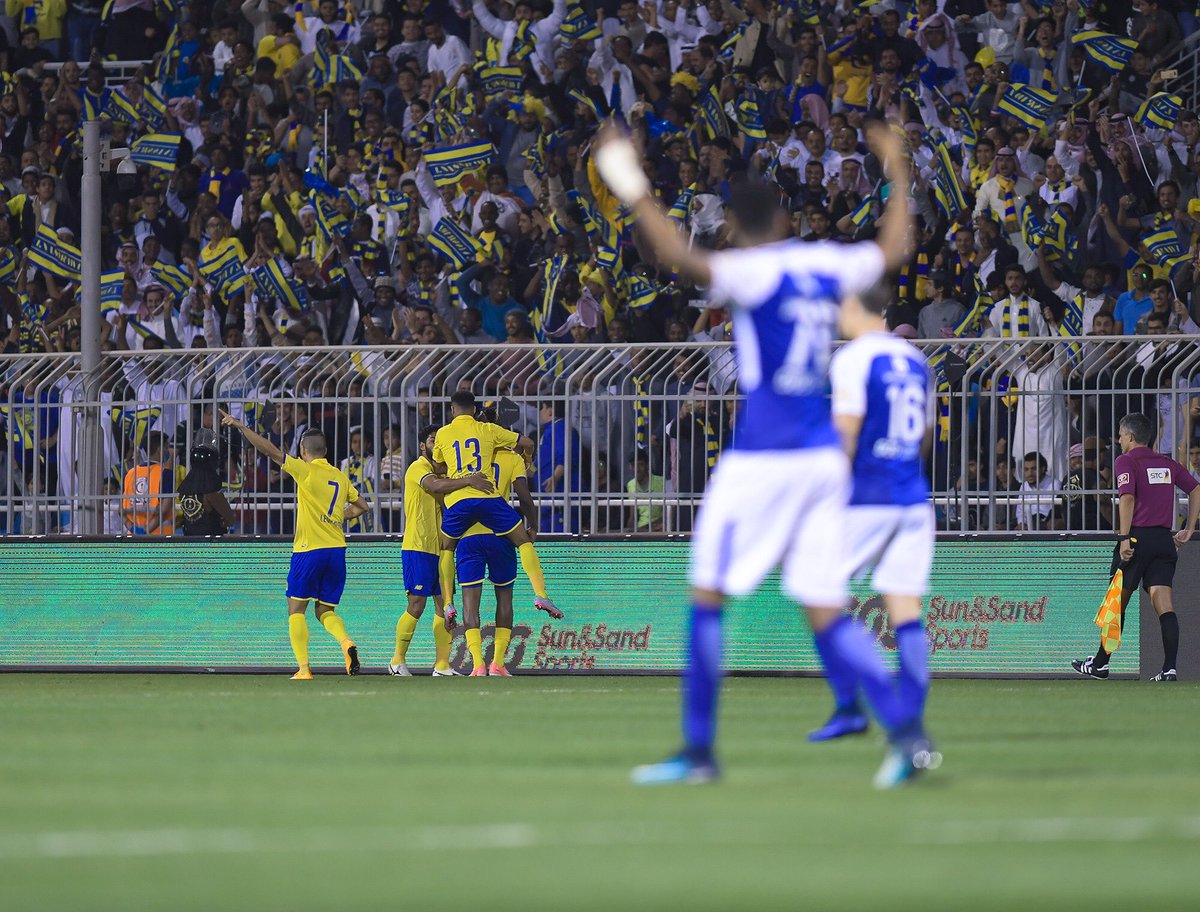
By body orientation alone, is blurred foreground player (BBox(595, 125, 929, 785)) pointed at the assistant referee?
no

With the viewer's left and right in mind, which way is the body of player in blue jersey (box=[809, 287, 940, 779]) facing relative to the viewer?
facing away from the viewer and to the left of the viewer

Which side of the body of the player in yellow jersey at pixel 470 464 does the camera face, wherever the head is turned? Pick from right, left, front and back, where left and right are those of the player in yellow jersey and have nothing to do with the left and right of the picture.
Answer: back

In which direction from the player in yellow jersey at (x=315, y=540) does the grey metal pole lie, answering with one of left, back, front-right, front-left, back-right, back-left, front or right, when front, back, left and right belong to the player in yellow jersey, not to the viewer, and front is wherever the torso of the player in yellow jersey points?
front

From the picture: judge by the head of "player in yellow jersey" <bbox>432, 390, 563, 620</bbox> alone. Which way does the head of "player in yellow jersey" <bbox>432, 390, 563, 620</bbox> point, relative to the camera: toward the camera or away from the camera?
away from the camera

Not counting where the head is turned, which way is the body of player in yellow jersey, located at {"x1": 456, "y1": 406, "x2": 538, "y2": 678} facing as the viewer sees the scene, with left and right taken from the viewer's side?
facing away from the viewer

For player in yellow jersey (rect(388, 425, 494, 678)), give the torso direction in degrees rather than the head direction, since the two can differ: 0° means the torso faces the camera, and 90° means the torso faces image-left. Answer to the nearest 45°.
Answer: approximately 270°

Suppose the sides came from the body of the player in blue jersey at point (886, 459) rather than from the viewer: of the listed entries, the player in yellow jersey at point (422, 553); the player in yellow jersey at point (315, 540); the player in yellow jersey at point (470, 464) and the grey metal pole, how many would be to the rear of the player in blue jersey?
0

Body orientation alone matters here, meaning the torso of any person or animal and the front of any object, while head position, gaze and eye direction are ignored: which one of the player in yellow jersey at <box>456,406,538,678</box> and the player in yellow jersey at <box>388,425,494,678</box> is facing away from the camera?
the player in yellow jersey at <box>456,406,538,678</box>

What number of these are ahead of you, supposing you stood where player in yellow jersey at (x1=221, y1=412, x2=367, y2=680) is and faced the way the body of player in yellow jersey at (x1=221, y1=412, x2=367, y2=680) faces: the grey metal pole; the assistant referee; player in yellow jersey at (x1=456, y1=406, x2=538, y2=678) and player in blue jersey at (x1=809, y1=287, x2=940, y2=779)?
1

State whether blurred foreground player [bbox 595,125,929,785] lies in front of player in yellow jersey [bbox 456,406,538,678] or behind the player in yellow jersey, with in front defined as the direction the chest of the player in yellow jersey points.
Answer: behind

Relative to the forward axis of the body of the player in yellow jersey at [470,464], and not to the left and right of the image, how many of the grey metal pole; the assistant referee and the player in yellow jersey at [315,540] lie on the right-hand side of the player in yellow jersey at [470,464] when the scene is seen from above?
1

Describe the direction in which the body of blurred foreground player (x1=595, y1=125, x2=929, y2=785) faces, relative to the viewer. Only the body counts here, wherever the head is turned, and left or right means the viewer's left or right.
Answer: facing away from the viewer and to the left of the viewer

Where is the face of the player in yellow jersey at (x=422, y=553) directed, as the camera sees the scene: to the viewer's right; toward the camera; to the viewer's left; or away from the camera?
to the viewer's right

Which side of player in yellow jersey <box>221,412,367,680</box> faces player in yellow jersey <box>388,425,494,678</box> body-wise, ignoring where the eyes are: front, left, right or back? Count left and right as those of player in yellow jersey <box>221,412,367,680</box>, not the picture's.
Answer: right

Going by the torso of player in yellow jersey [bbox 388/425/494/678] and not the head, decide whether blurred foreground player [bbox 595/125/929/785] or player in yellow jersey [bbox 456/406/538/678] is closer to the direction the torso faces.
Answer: the player in yellow jersey
